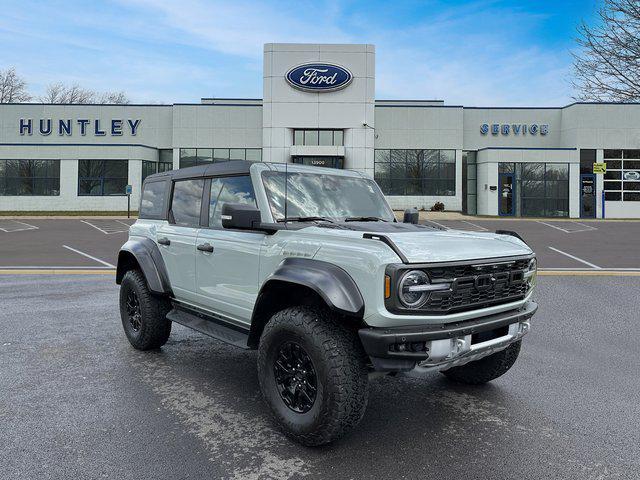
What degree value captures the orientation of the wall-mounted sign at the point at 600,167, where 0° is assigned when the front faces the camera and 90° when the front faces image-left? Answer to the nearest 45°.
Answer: approximately 0°

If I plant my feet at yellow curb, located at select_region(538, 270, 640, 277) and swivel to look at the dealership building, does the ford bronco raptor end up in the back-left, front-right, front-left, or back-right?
back-left

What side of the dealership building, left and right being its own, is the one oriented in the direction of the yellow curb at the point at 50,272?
front

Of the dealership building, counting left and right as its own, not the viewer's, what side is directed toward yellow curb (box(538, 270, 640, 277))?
front

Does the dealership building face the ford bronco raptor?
yes

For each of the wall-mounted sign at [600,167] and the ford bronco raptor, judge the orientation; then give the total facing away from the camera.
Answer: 0

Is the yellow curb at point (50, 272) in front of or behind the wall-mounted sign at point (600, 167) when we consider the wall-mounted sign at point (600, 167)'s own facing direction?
in front
